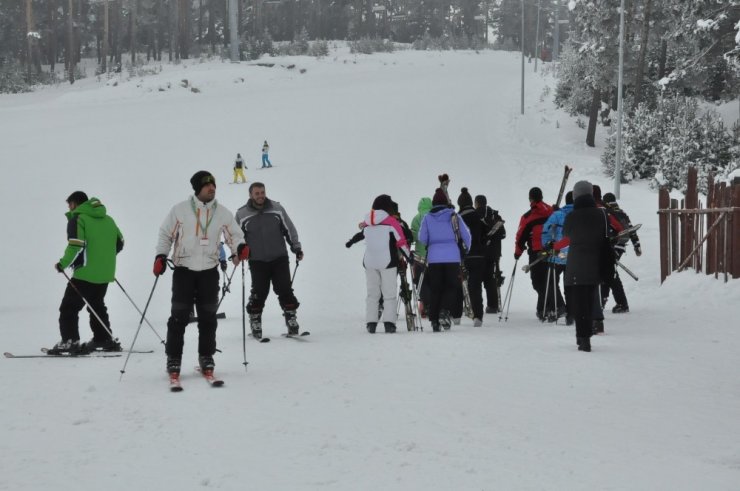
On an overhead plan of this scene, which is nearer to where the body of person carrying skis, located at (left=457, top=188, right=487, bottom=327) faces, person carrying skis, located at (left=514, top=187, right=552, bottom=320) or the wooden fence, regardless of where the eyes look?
the wooden fence

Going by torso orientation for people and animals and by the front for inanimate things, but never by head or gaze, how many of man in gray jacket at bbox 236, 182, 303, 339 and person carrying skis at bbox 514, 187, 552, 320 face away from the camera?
1

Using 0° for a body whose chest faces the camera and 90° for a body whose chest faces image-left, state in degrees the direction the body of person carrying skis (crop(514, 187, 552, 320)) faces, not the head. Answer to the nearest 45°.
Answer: approximately 180°

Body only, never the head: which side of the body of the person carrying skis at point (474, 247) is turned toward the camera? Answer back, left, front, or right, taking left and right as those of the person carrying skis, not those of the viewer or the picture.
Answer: back

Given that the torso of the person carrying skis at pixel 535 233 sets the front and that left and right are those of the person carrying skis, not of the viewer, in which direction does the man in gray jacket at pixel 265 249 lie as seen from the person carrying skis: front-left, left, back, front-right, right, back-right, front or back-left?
back-left

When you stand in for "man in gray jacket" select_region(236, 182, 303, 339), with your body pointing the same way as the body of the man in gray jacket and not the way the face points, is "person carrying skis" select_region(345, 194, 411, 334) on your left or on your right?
on your left

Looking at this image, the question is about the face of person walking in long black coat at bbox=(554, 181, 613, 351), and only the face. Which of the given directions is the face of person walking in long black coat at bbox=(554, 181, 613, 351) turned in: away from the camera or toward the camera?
away from the camera

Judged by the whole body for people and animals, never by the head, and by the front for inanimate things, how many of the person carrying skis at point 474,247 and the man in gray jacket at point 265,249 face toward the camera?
1

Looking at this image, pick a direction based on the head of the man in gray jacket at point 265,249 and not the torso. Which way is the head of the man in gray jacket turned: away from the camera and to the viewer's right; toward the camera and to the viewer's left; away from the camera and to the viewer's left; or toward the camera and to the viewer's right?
toward the camera and to the viewer's right

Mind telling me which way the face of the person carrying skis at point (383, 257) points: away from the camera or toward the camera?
away from the camera

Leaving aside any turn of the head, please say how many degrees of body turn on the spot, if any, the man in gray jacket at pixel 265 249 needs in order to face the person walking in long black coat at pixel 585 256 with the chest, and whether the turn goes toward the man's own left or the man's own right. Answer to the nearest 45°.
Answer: approximately 45° to the man's own left

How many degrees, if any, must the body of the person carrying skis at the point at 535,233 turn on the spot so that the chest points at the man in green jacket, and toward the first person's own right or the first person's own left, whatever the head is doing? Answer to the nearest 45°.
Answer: approximately 135° to the first person's own left

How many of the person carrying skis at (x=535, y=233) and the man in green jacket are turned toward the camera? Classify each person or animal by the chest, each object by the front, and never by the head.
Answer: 0
